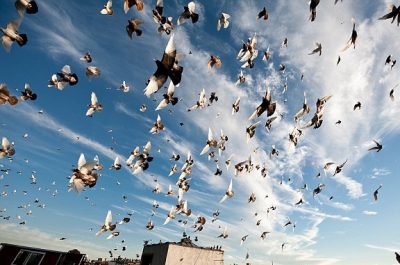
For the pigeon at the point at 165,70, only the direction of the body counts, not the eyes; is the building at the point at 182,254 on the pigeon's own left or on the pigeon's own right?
on the pigeon's own right

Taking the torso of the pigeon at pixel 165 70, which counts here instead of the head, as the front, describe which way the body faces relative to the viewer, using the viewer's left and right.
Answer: facing to the left of the viewer

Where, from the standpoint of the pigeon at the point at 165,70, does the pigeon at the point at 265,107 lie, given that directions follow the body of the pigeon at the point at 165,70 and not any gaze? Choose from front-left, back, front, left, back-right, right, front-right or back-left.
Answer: back-right

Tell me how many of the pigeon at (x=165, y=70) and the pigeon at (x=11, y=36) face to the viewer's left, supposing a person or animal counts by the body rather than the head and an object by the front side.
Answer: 2

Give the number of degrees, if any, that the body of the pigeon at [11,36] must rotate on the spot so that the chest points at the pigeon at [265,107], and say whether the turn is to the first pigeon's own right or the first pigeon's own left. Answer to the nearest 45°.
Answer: approximately 135° to the first pigeon's own left

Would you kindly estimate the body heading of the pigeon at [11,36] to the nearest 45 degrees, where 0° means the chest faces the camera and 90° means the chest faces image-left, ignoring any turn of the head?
approximately 90°
